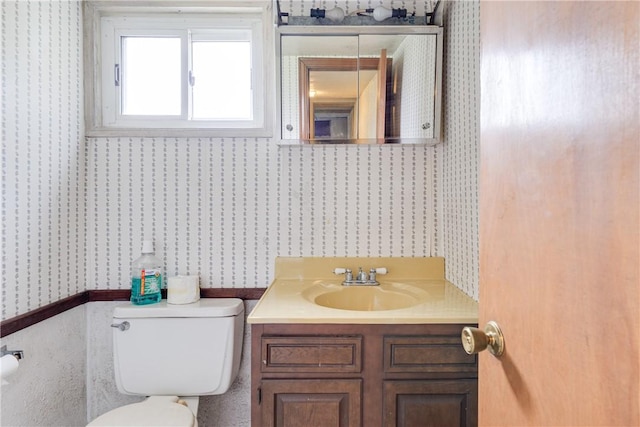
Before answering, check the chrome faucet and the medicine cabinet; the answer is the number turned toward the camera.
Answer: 2

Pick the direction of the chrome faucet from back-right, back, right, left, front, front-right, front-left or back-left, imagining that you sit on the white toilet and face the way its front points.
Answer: back-left

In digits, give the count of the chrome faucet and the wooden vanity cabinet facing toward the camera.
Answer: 2

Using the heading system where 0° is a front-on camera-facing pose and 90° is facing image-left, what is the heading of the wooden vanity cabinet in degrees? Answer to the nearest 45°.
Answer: approximately 0°

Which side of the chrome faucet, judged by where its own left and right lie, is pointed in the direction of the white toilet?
right

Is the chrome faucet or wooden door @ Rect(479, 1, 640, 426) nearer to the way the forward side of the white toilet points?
the wooden door
